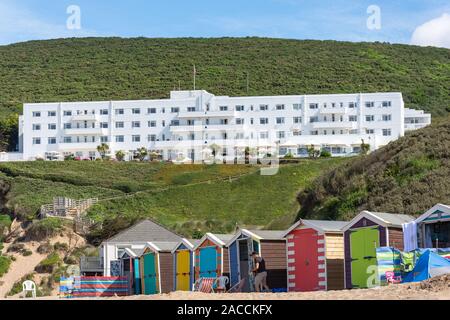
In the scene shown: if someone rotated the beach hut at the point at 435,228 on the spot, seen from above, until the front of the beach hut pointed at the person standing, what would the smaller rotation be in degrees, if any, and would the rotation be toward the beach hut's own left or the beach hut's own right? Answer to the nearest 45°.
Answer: approximately 45° to the beach hut's own right

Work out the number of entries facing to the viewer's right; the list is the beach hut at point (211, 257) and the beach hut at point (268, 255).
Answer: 0

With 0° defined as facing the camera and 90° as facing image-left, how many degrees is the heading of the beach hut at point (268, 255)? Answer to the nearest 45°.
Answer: approximately 45°

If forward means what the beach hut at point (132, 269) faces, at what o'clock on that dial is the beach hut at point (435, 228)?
the beach hut at point (435, 228) is roughly at 9 o'clock from the beach hut at point (132, 269).

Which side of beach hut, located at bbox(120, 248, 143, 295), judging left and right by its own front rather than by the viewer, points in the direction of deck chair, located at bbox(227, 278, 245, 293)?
left

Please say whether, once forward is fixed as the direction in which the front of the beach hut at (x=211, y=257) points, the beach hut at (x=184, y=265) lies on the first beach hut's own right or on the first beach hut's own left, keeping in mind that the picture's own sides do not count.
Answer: on the first beach hut's own right

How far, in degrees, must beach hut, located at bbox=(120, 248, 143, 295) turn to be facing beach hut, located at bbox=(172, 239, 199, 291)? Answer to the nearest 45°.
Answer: approximately 90° to its left

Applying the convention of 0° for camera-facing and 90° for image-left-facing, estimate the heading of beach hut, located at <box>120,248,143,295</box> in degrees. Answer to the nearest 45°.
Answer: approximately 45°

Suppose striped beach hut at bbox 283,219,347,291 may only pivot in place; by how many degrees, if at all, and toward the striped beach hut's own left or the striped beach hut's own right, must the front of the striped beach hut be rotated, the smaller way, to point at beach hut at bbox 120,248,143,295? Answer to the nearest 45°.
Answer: approximately 90° to the striped beach hut's own right

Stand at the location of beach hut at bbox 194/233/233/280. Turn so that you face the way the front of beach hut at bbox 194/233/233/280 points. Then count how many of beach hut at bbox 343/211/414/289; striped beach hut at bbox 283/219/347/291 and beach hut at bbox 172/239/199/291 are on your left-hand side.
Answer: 2

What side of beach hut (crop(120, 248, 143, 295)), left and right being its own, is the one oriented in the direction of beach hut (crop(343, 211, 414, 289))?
left

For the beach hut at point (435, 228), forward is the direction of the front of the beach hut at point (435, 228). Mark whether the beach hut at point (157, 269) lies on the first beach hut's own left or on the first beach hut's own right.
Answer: on the first beach hut's own right
